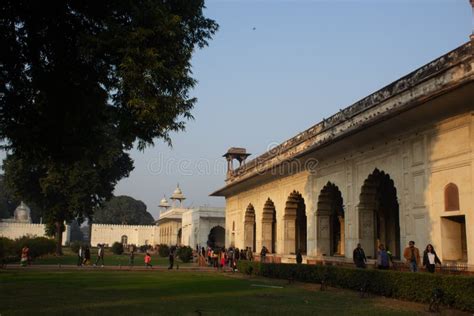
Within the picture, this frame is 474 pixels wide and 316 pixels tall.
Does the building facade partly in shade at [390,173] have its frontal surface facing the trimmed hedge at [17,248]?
no

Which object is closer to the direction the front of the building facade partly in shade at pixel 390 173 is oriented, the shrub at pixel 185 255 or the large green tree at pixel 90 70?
the large green tree

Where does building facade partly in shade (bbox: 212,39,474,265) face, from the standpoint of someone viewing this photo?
facing the viewer and to the left of the viewer

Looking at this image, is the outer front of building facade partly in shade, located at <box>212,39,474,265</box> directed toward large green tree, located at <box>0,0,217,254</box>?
yes

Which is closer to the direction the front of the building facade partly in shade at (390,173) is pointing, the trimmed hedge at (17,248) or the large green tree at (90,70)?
the large green tree

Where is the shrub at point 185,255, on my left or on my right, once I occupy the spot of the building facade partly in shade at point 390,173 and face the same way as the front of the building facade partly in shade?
on my right
